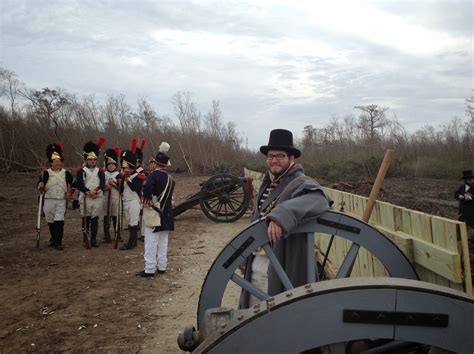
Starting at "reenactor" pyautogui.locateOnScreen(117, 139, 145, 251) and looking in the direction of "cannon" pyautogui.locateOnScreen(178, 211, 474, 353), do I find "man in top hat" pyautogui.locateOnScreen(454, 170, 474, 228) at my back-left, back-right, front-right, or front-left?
front-left

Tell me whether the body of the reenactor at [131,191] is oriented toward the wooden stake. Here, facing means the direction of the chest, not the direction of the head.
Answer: no

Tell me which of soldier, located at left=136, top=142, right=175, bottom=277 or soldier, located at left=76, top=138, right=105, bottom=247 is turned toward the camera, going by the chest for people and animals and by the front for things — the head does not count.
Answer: soldier, located at left=76, top=138, right=105, bottom=247

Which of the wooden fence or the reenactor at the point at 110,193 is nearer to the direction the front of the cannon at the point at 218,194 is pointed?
the wooden fence

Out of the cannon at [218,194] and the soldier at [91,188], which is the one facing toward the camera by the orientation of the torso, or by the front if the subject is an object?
the soldier

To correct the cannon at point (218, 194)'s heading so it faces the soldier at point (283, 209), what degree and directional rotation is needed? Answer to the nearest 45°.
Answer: approximately 90° to its right

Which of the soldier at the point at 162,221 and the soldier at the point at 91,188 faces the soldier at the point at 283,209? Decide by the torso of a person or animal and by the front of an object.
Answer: the soldier at the point at 91,188

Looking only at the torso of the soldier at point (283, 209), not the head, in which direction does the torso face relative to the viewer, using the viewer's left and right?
facing the viewer and to the left of the viewer

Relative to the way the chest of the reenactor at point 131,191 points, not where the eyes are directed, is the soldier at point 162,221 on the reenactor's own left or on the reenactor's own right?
on the reenactor's own left

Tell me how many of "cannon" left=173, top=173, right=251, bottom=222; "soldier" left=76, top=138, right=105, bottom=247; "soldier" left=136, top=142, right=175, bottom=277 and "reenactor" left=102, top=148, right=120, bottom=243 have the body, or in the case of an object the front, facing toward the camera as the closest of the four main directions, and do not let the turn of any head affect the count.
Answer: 2

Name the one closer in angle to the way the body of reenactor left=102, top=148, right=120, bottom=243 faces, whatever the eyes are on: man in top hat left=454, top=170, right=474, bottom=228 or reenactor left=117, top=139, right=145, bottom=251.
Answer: the reenactor

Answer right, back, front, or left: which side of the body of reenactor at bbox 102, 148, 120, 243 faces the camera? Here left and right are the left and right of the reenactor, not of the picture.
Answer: front

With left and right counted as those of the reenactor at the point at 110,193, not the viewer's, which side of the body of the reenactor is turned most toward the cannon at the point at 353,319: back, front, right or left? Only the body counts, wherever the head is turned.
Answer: front

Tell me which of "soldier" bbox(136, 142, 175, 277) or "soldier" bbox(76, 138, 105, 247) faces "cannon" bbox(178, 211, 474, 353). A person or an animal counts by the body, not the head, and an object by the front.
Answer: "soldier" bbox(76, 138, 105, 247)

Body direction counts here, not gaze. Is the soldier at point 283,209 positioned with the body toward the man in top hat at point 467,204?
no

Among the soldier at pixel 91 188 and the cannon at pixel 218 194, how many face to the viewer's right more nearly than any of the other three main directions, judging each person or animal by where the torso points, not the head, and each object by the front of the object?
1
